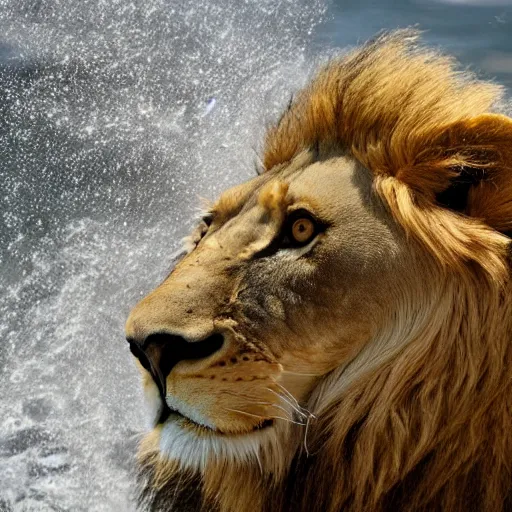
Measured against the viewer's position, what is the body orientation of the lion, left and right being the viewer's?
facing the viewer and to the left of the viewer
